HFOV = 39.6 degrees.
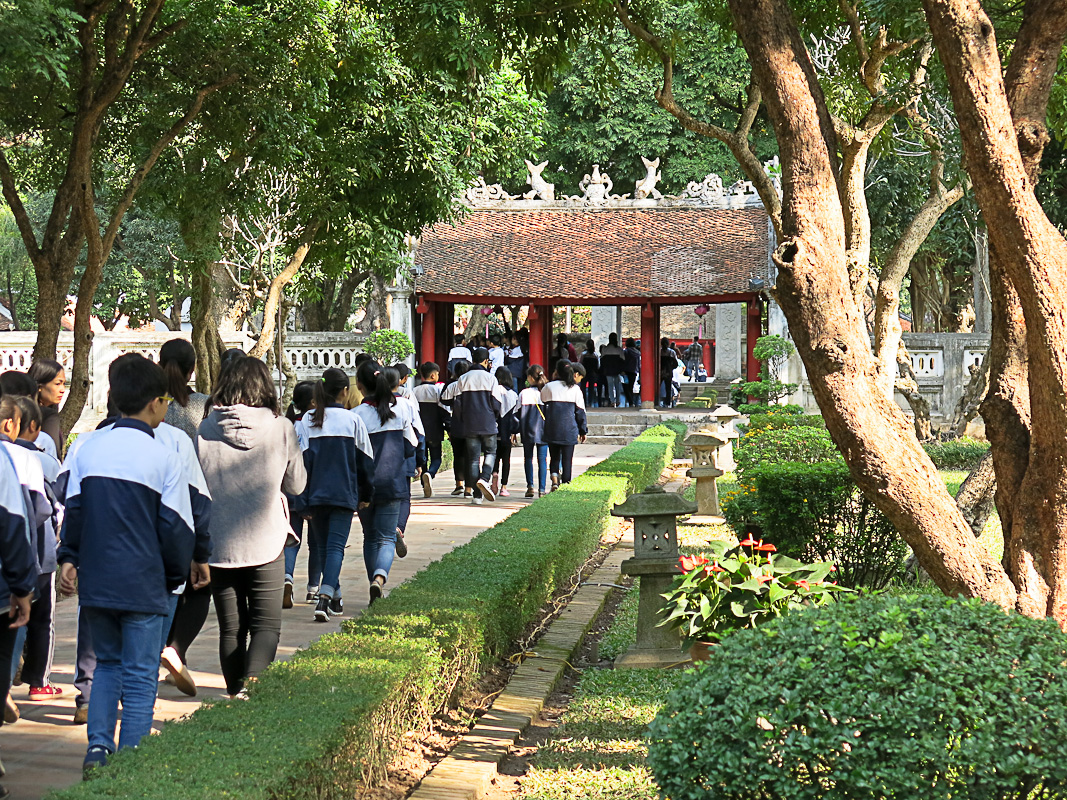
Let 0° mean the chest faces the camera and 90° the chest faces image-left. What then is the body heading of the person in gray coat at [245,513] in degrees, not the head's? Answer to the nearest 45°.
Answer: approximately 225°

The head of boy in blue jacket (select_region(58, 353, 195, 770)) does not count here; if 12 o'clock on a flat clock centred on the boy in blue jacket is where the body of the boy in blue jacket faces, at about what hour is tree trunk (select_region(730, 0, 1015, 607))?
The tree trunk is roughly at 2 o'clock from the boy in blue jacket.

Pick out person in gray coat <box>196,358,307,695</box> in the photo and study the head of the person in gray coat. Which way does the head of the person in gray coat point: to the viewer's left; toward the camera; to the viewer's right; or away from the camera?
away from the camera

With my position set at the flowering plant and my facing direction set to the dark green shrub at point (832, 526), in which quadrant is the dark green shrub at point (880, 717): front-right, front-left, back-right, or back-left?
back-right

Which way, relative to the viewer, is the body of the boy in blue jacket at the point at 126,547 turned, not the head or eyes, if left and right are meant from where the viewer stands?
facing away from the viewer and to the right of the viewer

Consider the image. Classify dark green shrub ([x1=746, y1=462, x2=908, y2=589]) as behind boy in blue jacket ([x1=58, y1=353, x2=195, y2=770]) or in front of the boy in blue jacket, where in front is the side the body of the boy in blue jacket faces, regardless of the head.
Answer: in front

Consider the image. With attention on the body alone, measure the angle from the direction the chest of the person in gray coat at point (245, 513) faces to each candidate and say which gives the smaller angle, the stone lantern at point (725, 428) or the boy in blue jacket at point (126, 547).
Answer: the stone lantern

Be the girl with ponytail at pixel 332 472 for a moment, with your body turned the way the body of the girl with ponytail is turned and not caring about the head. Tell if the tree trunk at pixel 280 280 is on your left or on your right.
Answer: on your left

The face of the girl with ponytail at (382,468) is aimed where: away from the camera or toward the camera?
away from the camera

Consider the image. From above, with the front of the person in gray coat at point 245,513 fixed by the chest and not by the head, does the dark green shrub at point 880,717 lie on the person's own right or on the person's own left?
on the person's own right

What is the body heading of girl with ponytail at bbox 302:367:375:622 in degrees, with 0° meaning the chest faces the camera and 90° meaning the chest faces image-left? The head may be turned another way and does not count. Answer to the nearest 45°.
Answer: approximately 225°

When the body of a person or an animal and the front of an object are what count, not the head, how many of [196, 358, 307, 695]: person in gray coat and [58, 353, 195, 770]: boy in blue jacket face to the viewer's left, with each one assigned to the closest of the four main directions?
0
